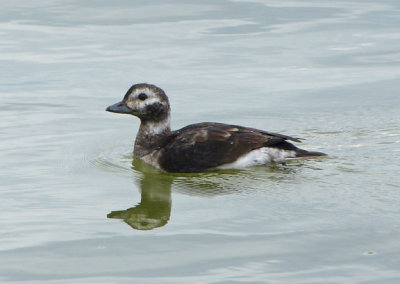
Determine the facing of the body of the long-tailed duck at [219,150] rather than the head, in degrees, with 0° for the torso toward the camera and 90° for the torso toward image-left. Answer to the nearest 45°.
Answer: approximately 90°
